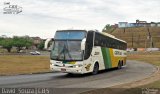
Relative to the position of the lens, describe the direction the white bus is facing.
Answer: facing the viewer and to the left of the viewer
